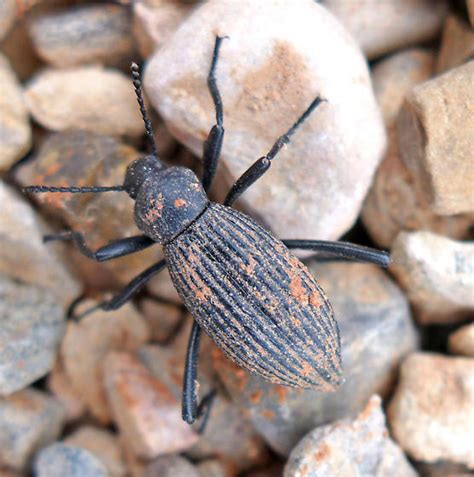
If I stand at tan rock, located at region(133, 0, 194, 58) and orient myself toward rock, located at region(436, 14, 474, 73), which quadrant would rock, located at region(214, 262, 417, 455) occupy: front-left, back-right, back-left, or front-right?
front-right

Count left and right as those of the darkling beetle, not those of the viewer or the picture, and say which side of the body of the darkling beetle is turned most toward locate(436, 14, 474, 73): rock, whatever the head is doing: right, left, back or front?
right

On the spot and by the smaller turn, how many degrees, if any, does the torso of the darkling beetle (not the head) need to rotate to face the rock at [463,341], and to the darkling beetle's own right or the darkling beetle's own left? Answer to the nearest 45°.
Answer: approximately 135° to the darkling beetle's own right

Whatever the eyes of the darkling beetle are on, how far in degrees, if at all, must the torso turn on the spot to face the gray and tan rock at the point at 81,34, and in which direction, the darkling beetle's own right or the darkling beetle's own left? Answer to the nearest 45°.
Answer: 0° — it already faces it

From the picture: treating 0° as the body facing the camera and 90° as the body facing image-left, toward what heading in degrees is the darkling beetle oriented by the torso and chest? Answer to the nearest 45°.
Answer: approximately 135°

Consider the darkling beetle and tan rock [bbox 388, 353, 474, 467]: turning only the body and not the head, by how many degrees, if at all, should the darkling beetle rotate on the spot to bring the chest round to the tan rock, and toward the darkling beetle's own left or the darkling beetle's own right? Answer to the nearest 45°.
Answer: approximately 135° to the darkling beetle's own right

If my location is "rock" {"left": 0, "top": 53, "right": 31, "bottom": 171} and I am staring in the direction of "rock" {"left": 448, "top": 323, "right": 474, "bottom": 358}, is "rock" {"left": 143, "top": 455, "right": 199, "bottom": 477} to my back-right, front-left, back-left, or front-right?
front-right

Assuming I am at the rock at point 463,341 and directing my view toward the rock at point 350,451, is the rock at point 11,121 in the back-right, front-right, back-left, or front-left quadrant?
front-right

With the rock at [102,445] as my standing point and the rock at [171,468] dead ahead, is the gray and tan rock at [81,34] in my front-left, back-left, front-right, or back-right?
back-left

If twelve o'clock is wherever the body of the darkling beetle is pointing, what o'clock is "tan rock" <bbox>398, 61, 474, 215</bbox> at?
The tan rock is roughly at 3 o'clock from the darkling beetle.

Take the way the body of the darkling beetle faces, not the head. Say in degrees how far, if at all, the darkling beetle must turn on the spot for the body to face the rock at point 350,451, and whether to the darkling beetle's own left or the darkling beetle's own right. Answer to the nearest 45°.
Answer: approximately 135° to the darkling beetle's own right

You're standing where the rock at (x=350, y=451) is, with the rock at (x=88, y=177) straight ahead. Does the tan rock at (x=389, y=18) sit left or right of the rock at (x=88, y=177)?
right

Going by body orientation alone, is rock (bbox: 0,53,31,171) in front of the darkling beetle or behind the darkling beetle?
in front

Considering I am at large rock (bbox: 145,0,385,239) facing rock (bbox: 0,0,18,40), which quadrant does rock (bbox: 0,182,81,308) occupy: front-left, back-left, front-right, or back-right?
front-left
